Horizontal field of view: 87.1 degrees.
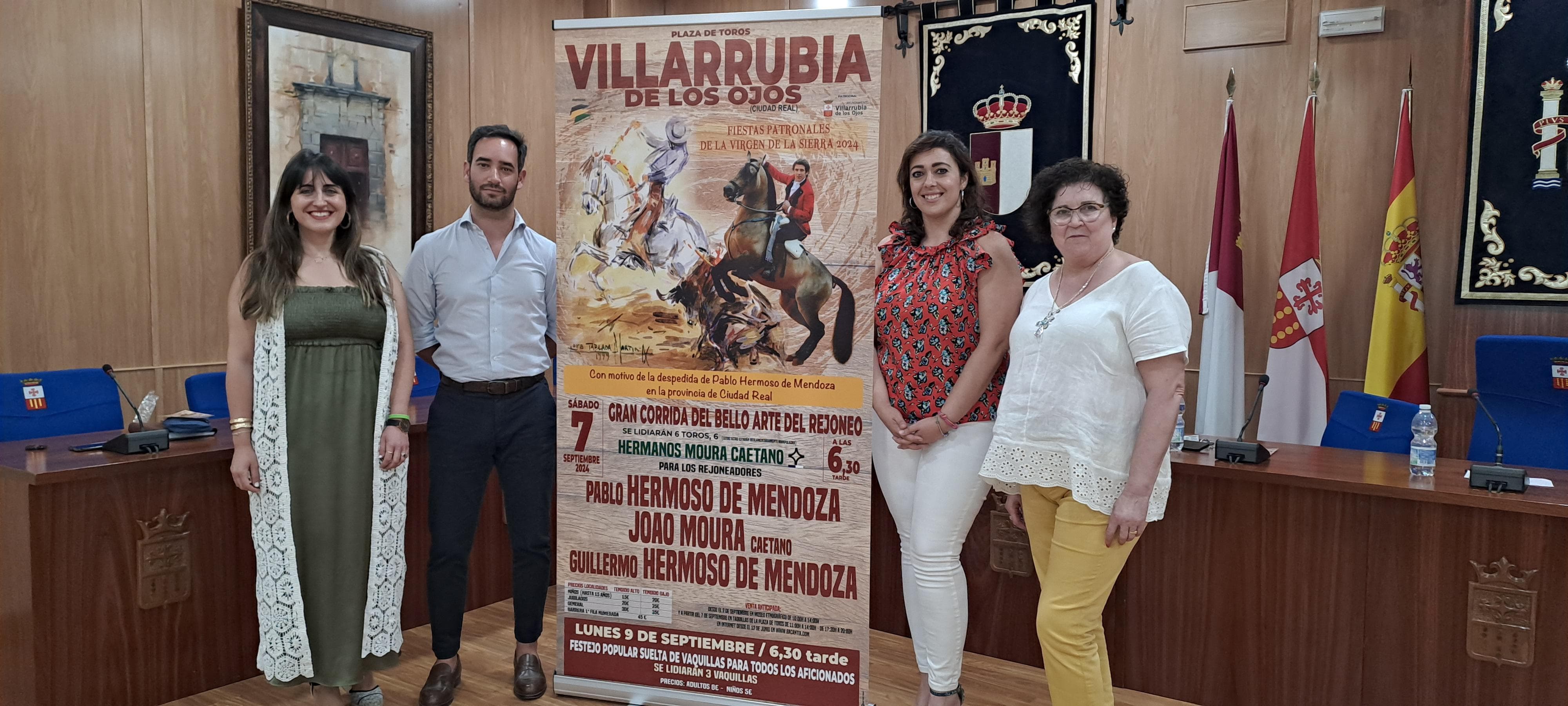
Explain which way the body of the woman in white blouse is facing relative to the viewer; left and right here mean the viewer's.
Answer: facing the viewer and to the left of the viewer

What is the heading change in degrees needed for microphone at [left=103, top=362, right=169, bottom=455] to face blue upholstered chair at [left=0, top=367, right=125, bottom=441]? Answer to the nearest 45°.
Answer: approximately 45° to its right

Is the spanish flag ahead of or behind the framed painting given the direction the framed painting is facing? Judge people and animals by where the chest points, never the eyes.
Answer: ahead

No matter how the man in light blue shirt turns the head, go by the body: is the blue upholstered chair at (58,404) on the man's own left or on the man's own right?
on the man's own right

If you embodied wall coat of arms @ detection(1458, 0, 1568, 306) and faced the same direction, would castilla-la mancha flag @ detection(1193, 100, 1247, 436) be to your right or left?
on your right

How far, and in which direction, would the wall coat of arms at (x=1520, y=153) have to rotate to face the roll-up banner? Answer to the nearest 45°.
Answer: approximately 45° to its right

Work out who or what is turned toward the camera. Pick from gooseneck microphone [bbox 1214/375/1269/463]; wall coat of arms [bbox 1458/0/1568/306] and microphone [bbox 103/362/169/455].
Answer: the wall coat of arms

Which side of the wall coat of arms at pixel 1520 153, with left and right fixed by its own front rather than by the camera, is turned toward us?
front
